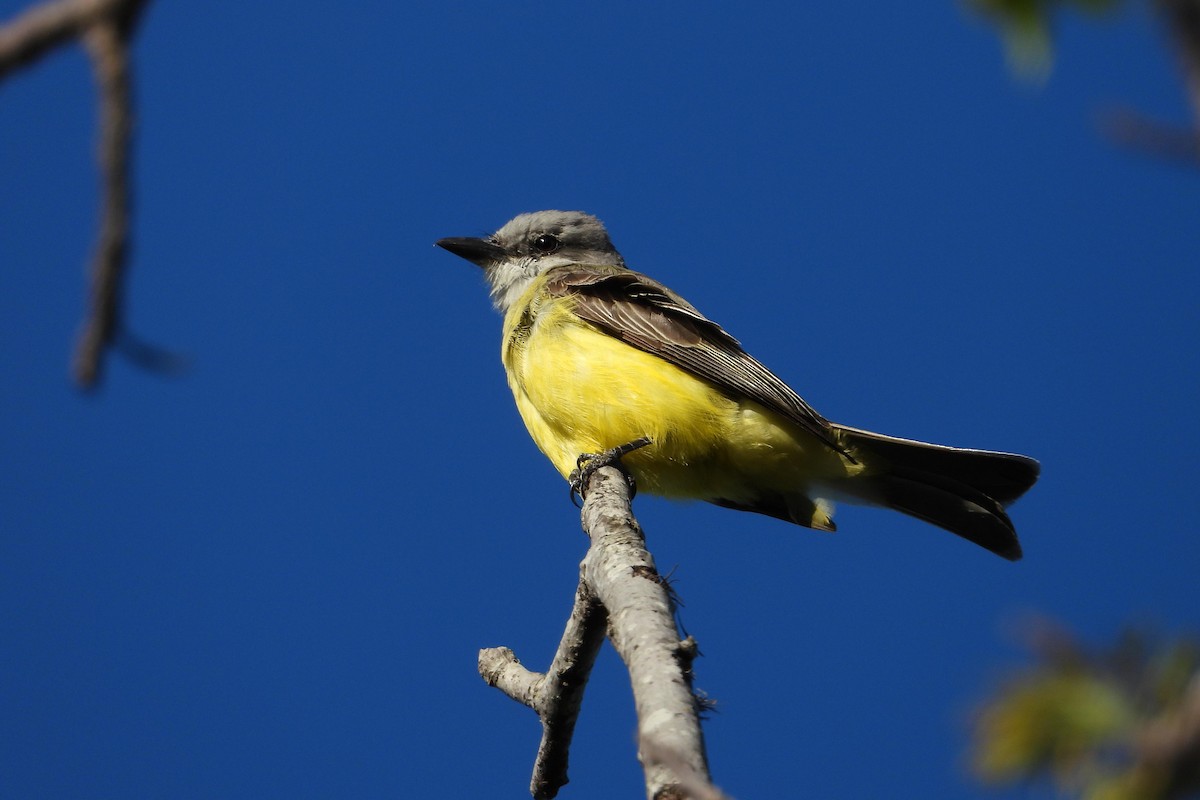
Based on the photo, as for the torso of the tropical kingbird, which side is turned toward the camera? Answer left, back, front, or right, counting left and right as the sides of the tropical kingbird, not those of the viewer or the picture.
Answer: left
